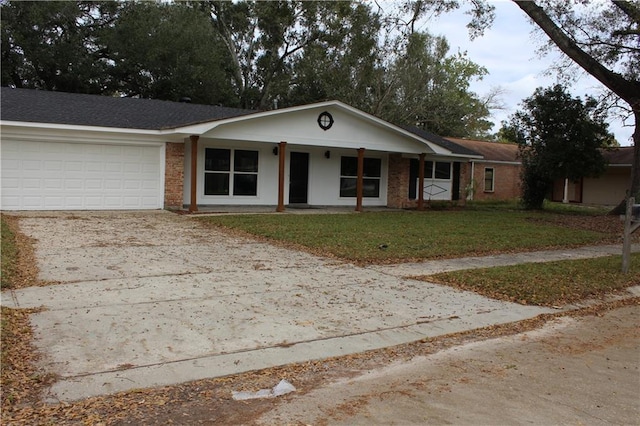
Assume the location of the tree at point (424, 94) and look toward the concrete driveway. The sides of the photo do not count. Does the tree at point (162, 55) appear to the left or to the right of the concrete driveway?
right

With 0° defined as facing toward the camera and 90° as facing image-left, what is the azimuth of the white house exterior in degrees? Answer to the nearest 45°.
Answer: approximately 315°

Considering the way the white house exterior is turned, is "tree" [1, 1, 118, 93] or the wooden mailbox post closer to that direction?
the wooden mailbox post

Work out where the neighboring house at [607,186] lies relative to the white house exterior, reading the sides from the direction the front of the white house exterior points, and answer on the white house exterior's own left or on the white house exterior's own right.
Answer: on the white house exterior's own left

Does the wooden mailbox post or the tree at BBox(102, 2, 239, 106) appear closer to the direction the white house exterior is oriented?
the wooden mailbox post

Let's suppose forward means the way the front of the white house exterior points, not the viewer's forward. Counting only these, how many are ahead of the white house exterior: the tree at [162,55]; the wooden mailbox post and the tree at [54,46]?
1

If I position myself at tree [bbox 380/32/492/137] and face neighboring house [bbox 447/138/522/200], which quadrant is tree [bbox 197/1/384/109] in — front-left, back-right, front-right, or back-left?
back-right

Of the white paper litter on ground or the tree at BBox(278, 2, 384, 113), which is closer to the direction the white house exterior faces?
the white paper litter on ground

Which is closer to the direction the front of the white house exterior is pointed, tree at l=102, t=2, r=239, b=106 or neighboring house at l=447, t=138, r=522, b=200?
the neighboring house

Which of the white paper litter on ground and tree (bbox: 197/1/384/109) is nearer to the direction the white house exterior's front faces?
the white paper litter on ground

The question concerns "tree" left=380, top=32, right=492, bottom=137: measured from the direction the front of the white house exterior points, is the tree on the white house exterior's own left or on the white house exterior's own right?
on the white house exterior's own left

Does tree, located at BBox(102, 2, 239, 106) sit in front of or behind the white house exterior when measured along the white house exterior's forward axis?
behind

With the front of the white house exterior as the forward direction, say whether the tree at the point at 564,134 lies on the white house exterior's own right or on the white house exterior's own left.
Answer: on the white house exterior's own left
